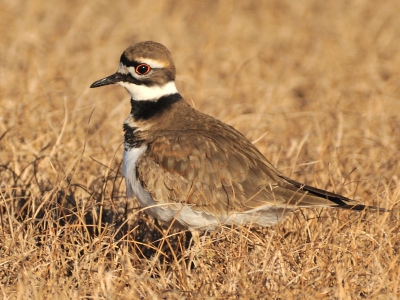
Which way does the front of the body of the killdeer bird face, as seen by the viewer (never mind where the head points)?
to the viewer's left
